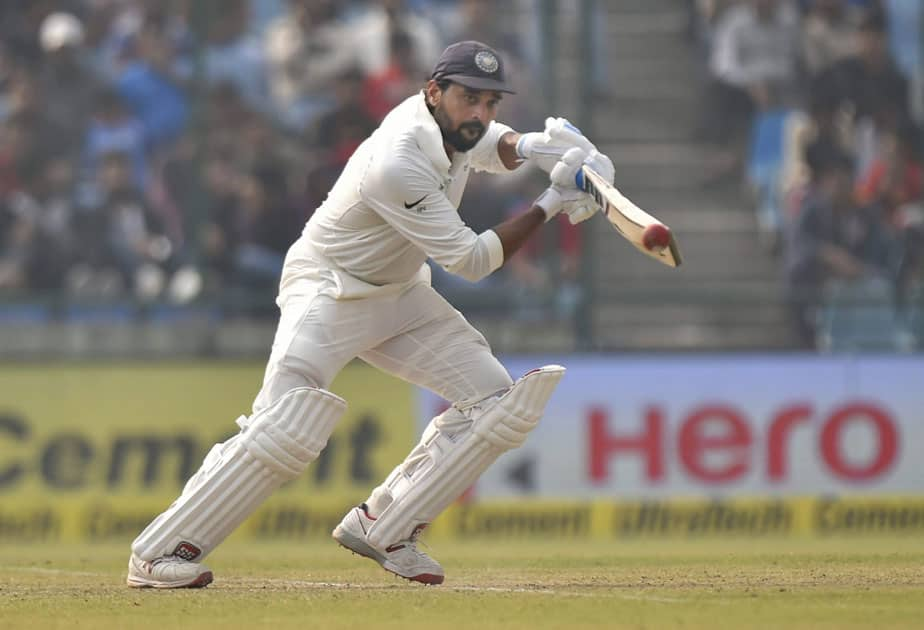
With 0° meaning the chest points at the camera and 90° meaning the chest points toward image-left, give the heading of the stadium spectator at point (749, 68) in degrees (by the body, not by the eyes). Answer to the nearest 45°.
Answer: approximately 0°

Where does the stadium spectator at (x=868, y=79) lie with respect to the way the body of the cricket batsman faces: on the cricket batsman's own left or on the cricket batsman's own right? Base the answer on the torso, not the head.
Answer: on the cricket batsman's own left

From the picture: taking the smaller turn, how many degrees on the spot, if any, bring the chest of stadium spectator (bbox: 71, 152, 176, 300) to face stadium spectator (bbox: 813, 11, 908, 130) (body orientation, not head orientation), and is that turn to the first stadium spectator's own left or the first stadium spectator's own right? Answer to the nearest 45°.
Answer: approximately 90° to the first stadium spectator's own left

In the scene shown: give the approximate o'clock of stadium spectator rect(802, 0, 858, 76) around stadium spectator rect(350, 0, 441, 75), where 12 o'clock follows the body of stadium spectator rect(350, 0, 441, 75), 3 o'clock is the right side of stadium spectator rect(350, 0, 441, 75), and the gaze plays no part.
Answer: stadium spectator rect(802, 0, 858, 76) is roughly at 9 o'clock from stadium spectator rect(350, 0, 441, 75).

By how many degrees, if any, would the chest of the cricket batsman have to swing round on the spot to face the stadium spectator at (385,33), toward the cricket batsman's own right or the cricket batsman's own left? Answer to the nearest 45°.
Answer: approximately 135° to the cricket batsman's own left

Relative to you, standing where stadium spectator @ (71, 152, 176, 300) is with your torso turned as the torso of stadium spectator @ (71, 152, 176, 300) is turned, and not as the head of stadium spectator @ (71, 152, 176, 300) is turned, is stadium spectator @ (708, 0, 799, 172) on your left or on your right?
on your left

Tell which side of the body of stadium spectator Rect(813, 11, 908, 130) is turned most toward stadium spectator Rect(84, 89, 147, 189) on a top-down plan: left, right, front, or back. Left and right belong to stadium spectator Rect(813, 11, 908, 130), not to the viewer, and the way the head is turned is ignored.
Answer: right

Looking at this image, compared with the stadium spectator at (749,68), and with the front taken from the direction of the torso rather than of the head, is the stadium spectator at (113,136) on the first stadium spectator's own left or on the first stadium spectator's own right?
on the first stadium spectator's own right

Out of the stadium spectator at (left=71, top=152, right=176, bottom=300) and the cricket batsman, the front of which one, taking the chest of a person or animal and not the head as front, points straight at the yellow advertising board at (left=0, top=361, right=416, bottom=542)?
the stadium spectator
